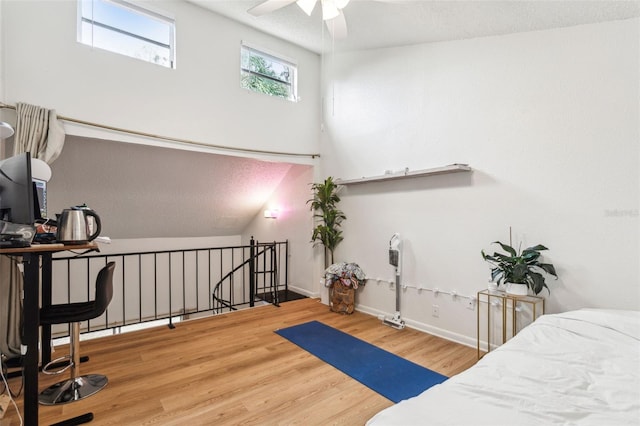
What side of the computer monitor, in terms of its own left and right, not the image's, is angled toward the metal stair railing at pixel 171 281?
front

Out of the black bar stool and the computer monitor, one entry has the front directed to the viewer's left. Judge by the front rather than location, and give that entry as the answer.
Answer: the black bar stool

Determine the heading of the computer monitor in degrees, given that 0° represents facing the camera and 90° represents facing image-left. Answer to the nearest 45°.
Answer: approximately 225°

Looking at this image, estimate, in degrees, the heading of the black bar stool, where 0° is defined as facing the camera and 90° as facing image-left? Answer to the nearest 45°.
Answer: approximately 90°

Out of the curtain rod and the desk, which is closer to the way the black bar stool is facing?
the desk

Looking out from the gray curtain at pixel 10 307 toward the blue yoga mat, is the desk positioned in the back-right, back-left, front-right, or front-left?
front-right

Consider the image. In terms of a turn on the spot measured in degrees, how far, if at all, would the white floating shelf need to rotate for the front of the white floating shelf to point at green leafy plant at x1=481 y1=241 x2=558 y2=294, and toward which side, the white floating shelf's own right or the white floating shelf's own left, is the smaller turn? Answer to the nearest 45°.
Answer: approximately 90° to the white floating shelf's own left

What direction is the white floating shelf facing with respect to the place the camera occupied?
facing the viewer and to the left of the viewer

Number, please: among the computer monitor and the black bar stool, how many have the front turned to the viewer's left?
1

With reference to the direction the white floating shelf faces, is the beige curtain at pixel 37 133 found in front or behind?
in front

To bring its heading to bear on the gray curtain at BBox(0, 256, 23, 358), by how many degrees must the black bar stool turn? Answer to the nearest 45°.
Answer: approximately 45° to its right

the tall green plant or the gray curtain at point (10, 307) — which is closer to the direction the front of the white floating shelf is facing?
the gray curtain

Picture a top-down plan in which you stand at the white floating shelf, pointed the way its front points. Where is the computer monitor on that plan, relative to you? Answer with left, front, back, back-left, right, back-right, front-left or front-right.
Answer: front
